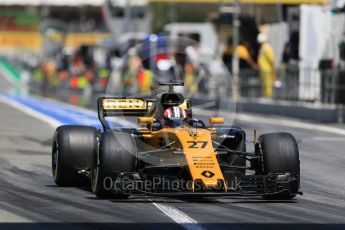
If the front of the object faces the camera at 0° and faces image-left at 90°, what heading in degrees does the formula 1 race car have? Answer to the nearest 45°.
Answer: approximately 0°
